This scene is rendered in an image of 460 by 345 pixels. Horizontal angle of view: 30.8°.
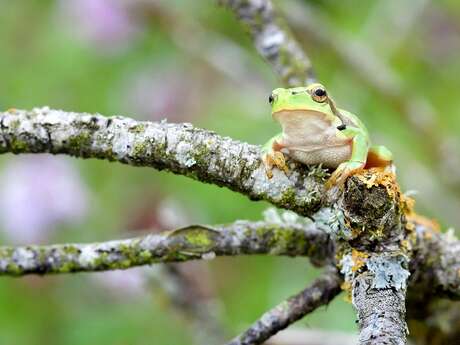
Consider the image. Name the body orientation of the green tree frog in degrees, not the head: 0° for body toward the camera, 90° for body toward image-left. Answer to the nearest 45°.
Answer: approximately 45°

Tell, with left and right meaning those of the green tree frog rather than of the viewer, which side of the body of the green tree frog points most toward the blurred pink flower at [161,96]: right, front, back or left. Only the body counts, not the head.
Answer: right
